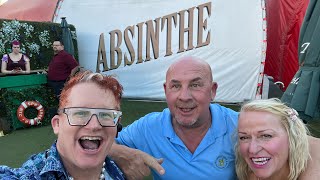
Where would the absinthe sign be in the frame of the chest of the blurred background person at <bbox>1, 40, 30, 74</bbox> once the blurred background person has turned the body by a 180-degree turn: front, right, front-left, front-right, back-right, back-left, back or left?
right

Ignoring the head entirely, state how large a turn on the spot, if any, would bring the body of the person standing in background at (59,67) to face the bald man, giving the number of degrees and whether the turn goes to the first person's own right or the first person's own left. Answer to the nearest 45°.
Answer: approximately 45° to the first person's own left

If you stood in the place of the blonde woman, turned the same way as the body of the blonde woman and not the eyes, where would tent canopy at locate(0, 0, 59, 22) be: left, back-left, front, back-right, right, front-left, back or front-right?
right

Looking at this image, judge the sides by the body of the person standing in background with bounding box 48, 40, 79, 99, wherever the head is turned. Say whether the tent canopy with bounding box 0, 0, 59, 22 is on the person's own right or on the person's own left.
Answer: on the person's own right

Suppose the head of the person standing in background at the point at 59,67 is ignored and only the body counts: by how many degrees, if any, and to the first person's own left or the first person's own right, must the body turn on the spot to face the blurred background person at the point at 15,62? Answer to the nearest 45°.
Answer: approximately 45° to the first person's own right

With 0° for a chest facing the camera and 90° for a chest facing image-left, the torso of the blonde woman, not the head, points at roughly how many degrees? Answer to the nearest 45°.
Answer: approximately 45°

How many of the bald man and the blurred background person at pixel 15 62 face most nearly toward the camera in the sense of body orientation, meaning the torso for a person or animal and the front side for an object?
2

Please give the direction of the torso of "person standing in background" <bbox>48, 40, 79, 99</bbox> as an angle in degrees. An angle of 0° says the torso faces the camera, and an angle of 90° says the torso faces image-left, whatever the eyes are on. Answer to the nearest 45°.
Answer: approximately 45°
